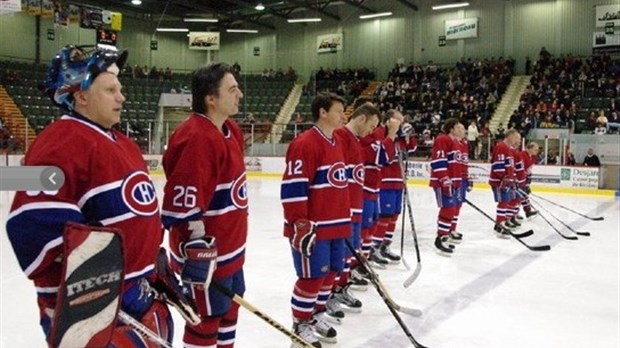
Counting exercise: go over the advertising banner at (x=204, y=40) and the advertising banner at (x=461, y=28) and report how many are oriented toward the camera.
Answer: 2

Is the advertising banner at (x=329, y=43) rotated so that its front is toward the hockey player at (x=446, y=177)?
yes

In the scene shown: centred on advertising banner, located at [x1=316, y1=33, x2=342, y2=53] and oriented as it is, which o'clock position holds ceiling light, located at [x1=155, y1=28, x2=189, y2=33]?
The ceiling light is roughly at 3 o'clock from the advertising banner.

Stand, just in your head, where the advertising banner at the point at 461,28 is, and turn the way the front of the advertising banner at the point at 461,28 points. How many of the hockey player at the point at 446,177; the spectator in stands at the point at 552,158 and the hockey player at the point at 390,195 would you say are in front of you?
3

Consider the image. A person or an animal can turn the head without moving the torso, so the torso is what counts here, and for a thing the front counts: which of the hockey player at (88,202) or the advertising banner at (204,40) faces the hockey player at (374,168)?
the advertising banner
